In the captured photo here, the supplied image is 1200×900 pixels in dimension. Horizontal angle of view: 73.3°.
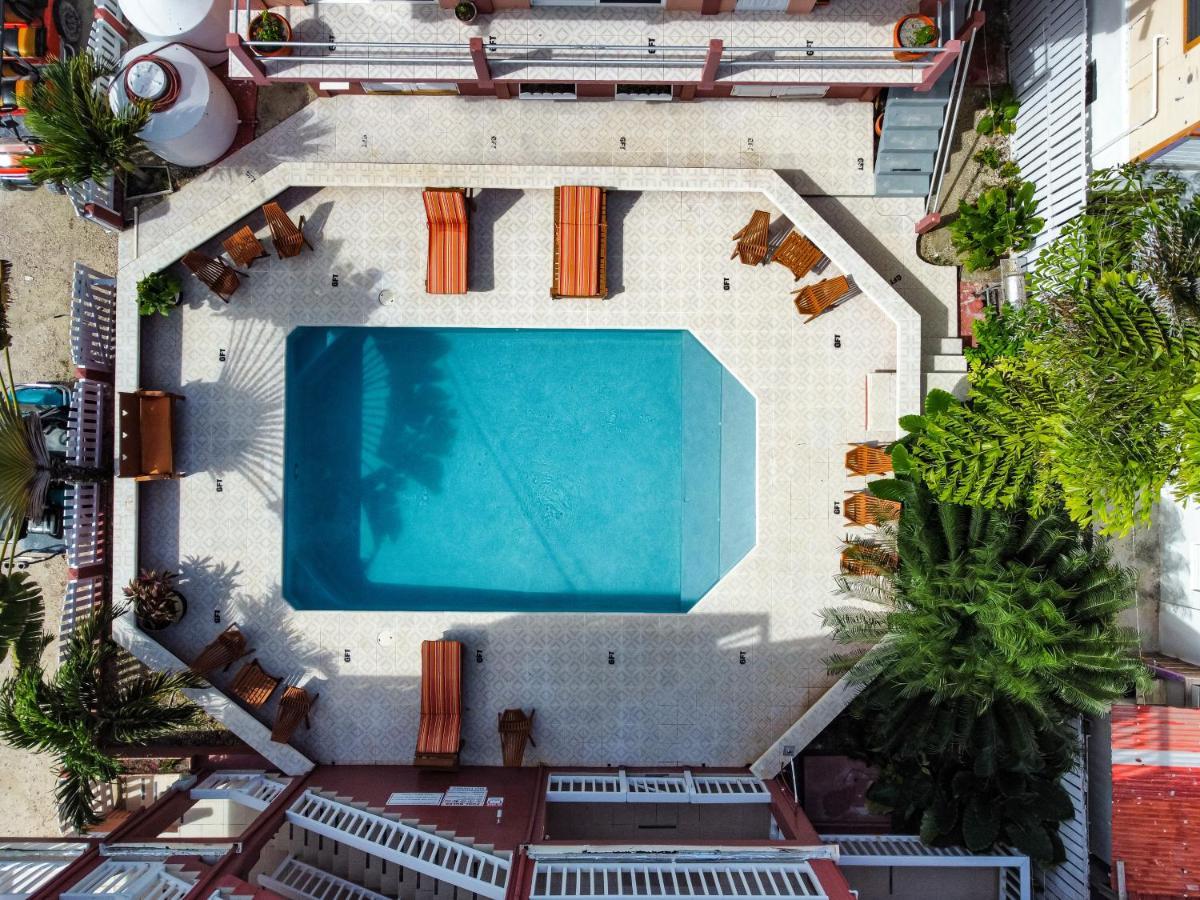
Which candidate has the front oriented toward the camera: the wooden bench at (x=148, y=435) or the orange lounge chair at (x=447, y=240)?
the orange lounge chair

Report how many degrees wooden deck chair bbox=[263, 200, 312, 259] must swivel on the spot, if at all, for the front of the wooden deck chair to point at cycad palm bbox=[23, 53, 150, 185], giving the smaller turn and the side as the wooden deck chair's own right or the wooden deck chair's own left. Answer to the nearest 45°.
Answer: approximately 135° to the wooden deck chair's own right

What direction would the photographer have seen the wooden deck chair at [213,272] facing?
facing the viewer and to the right of the viewer

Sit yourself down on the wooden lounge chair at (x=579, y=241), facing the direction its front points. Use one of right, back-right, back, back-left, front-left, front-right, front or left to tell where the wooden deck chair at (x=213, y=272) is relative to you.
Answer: right

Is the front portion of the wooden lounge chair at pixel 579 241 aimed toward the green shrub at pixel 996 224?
no

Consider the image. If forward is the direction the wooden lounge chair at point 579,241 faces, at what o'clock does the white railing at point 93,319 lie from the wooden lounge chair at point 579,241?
The white railing is roughly at 3 o'clock from the wooden lounge chair.

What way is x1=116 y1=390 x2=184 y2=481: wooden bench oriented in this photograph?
to the viewer's right

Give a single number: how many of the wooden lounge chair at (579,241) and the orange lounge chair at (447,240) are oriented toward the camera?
2

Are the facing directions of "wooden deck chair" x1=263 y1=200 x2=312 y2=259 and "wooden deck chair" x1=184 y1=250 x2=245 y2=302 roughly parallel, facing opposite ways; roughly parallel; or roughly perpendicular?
roughly parallel

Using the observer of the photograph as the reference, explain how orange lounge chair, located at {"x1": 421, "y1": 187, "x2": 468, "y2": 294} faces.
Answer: facing the viewer

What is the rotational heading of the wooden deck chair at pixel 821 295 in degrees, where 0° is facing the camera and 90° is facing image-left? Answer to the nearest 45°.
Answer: approximately 45°

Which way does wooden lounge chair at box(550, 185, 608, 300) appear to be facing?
toward the camera
